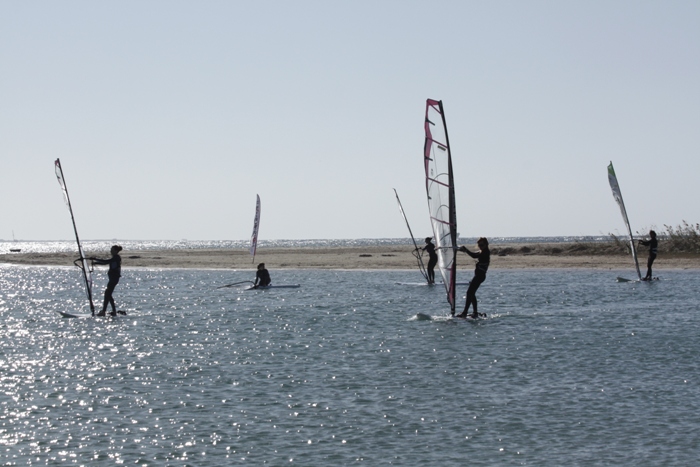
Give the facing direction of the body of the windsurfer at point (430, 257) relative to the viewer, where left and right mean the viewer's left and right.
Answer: facing to the left of the viewer

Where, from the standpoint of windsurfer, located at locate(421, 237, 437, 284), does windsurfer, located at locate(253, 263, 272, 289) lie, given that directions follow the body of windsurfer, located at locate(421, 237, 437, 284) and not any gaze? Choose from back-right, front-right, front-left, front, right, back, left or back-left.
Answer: front
